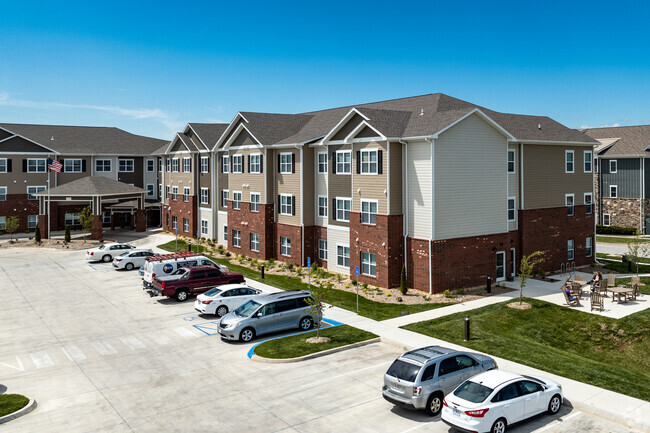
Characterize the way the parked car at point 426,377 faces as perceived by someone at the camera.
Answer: facing away from the viewer and to the right of the viewer

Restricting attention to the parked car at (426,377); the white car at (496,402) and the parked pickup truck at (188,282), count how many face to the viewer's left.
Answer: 0

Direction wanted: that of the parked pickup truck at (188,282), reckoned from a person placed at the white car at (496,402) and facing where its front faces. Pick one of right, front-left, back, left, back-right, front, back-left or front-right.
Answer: left

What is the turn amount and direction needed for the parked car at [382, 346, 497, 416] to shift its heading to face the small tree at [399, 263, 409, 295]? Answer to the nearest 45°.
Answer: approximately 45° to its left

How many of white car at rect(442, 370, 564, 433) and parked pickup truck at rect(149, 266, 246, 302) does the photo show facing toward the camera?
0

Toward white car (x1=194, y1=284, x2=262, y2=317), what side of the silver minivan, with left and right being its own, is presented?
right

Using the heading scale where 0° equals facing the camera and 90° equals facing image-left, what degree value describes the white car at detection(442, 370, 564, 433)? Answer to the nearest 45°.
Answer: approximately 225°

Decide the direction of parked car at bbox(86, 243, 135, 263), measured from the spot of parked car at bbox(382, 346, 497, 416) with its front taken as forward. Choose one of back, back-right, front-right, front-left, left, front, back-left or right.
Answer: left
